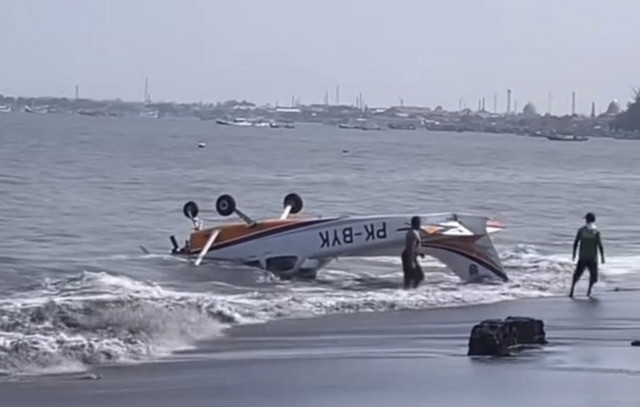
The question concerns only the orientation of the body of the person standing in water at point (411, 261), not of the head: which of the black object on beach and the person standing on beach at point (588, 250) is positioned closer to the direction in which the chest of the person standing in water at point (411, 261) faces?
the person standing on beach

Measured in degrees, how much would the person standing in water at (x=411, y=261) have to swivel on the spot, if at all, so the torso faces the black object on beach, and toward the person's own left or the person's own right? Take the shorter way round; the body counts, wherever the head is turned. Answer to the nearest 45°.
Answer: approximately 90° to the person's own right
